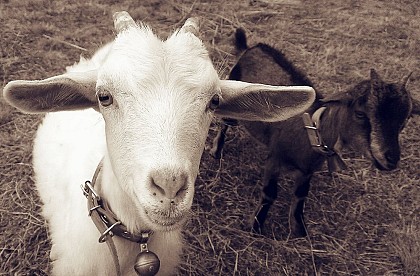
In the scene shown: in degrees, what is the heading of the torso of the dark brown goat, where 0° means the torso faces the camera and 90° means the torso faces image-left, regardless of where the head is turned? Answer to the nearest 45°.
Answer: approximately 315°

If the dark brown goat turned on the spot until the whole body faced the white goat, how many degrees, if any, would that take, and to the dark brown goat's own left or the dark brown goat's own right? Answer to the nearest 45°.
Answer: approximately 90° to the dark brown goat's own right
